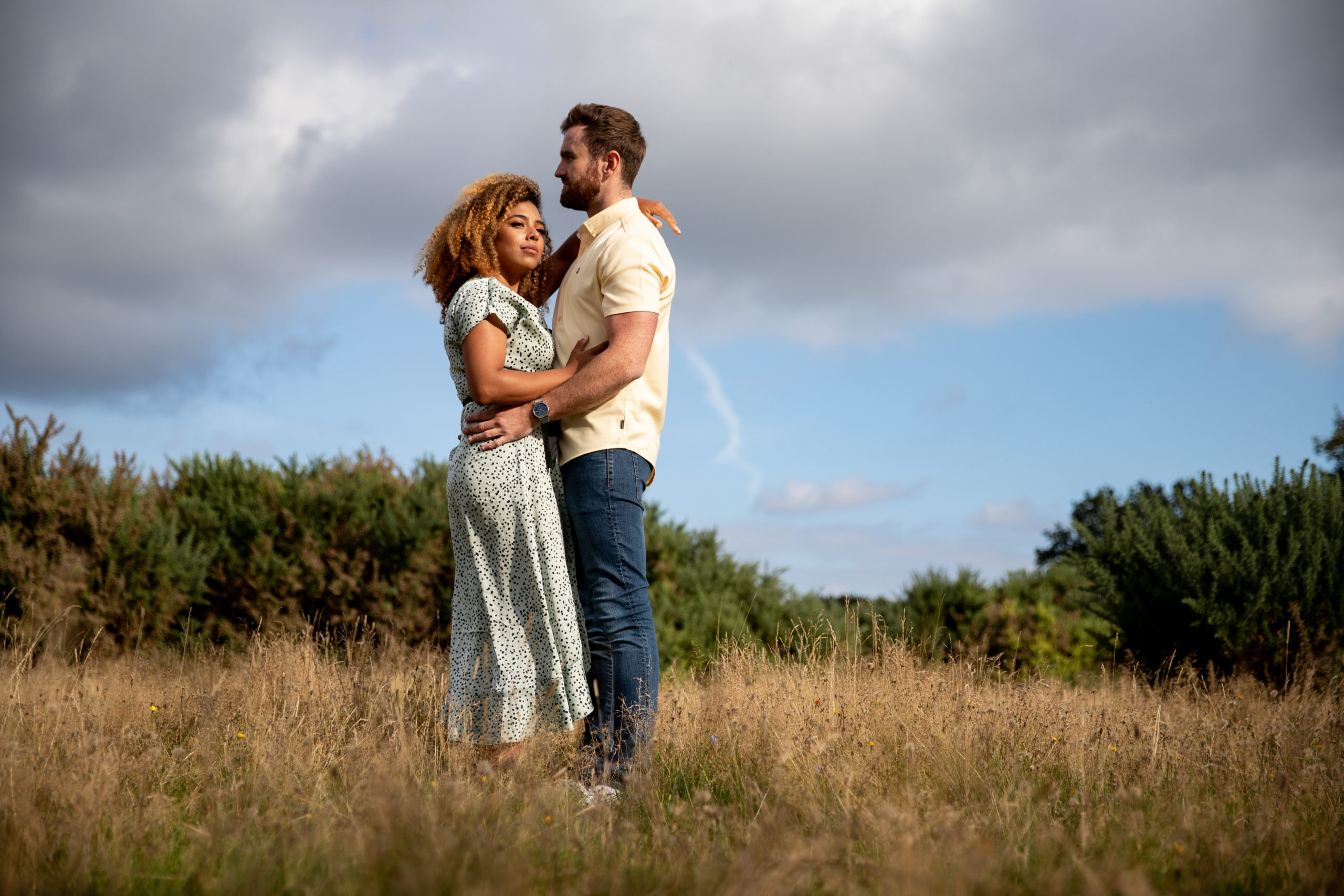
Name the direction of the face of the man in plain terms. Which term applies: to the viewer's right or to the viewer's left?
to the viewer's left

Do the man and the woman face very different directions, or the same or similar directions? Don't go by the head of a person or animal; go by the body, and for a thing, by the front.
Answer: very different directions

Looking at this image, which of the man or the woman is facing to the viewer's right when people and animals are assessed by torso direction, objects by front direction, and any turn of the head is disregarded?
the woman

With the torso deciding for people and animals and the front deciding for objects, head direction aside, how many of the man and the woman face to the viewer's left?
1

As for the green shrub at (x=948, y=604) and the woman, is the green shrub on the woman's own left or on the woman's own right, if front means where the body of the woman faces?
on the woman's own left

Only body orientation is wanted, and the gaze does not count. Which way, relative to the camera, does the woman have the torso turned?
to the viewer's right

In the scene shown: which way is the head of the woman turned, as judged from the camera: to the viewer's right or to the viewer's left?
to the viewer's right

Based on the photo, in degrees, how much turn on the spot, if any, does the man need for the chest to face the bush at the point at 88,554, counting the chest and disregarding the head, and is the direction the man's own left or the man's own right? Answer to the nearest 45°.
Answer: approximately 45° to the man's own right

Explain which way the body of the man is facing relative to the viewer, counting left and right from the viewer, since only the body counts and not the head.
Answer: facing to the left of the viewer
